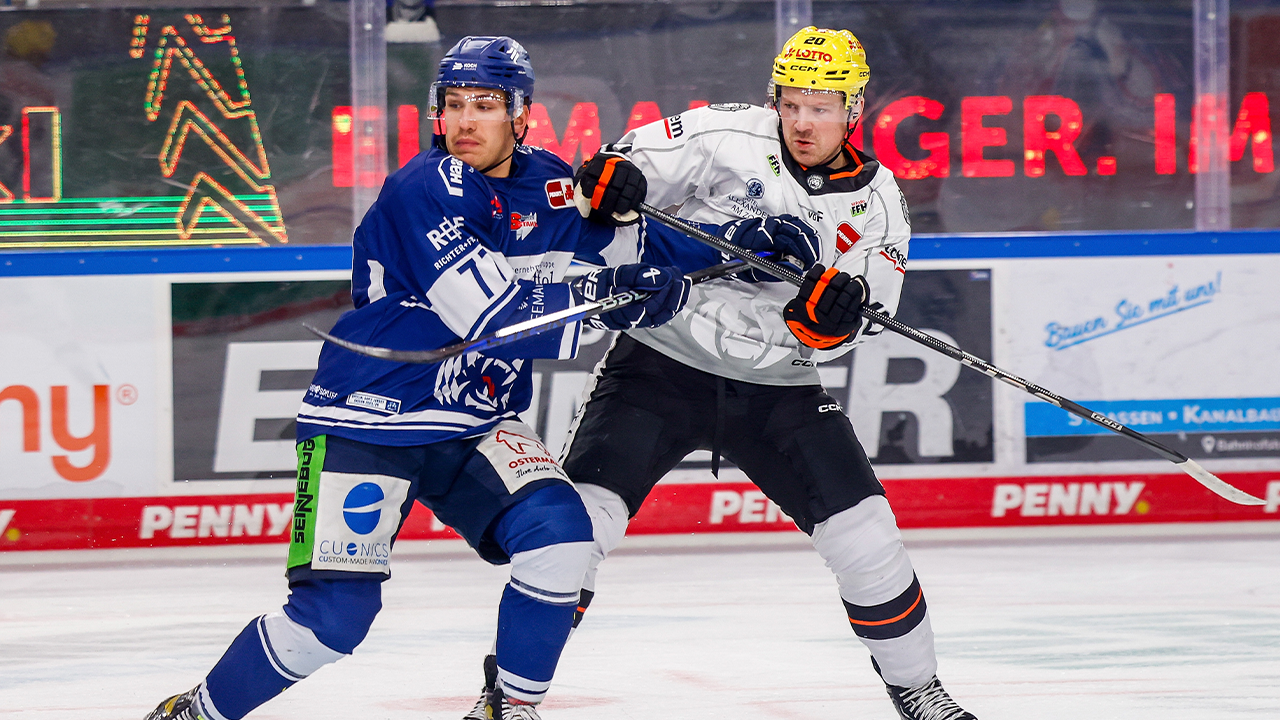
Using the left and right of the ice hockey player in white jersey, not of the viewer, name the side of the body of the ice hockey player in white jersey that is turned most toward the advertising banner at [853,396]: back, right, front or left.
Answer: back

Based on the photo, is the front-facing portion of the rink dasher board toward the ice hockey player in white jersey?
yes

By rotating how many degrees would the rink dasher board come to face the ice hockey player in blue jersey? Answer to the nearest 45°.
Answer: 0° — it already faces them

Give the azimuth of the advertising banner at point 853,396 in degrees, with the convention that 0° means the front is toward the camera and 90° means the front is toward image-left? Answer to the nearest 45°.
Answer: approximately 0°

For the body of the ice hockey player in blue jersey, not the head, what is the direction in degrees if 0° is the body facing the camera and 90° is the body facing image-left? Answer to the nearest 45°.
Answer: approximately 315°

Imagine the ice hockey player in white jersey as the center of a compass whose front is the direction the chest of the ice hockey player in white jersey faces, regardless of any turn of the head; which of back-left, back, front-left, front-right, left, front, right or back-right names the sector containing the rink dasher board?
back

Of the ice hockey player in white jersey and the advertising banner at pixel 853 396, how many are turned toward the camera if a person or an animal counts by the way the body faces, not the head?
2
